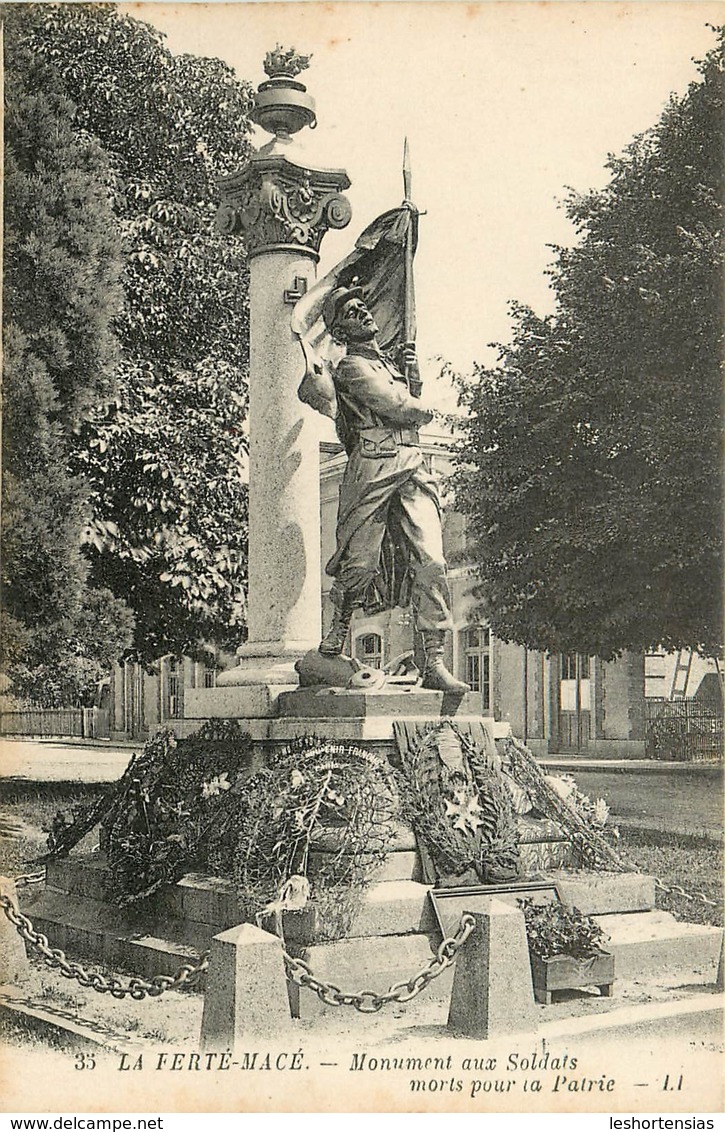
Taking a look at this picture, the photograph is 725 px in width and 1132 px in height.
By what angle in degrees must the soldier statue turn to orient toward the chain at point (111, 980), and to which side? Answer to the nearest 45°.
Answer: approximately 90° to its right

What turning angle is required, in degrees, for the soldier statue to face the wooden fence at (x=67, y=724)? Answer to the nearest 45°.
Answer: approximately 135° to its left

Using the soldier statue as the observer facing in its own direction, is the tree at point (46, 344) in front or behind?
behind

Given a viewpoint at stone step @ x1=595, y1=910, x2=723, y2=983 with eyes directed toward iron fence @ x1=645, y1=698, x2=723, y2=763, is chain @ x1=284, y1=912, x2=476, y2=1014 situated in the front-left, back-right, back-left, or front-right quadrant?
back-left

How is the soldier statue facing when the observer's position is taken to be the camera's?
facing the viewer and to the right of the viewer

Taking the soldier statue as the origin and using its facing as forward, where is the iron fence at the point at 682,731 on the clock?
The iron fence is roughly at 8 o'clock from the soldier statue.

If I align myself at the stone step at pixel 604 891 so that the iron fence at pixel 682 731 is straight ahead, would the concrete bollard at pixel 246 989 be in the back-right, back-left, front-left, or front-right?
back-left
